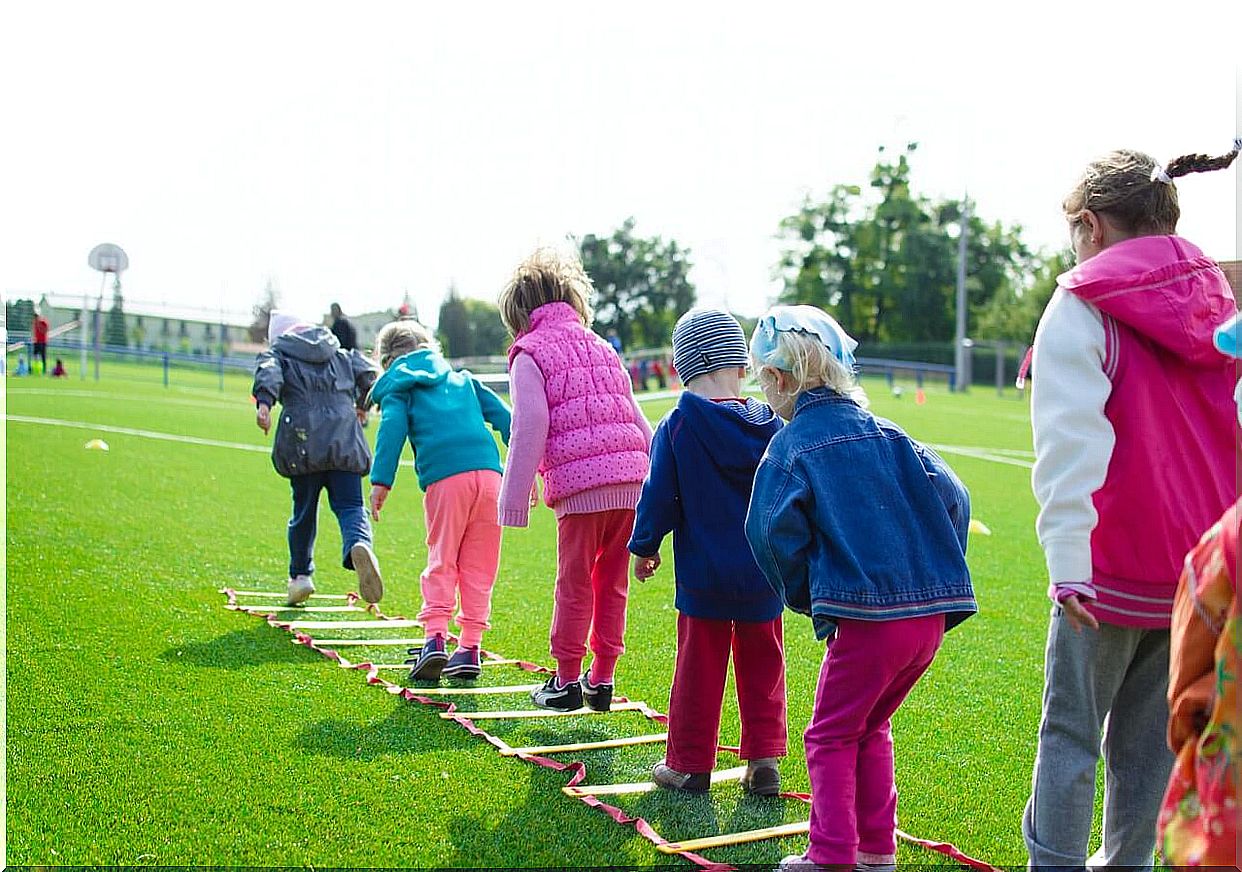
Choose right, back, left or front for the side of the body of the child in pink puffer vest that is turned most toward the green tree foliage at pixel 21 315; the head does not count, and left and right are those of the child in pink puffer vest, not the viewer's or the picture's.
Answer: front

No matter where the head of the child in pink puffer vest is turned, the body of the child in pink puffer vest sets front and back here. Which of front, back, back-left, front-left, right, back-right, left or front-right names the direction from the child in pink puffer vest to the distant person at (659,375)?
front-right

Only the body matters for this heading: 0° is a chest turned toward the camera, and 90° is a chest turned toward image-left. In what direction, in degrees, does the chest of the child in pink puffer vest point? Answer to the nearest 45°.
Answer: approximately 135°

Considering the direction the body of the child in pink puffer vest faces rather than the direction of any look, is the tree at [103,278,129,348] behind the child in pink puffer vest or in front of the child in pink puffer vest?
in front

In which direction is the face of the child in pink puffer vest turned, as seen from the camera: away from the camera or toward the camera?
away from the camera
